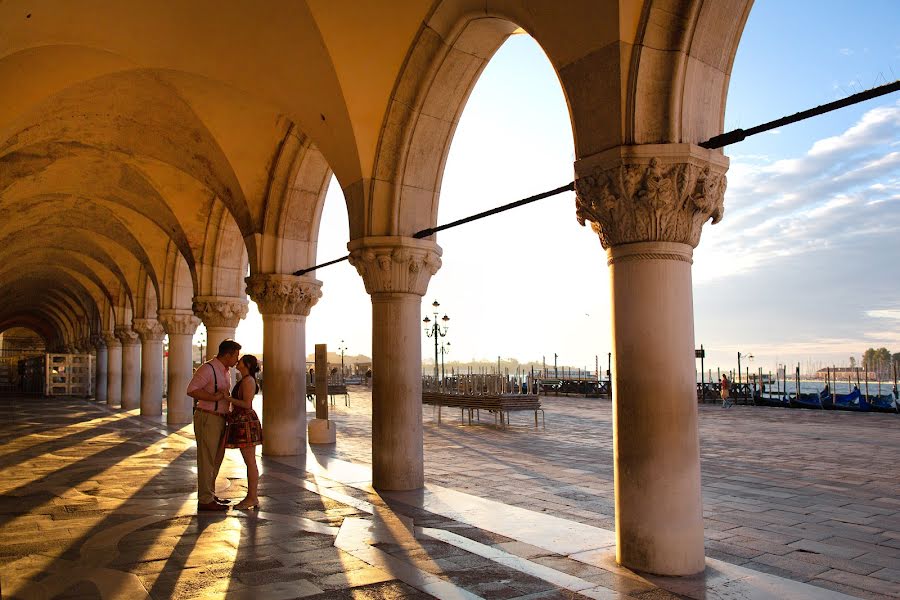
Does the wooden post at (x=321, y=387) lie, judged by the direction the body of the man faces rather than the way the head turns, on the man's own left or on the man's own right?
on the man's own left

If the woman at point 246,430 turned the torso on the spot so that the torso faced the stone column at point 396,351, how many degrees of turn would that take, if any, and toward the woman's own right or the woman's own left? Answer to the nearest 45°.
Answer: approximately 135° to the woman's own right

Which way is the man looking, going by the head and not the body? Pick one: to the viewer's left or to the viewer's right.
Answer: to the viewer's right

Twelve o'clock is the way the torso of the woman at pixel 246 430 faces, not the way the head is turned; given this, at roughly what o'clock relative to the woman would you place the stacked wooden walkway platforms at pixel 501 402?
The stacked wooden walkway platforms is roughly at 4 o'clock from the woman.

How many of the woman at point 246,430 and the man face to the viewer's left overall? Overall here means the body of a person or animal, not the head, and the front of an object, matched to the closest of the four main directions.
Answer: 1

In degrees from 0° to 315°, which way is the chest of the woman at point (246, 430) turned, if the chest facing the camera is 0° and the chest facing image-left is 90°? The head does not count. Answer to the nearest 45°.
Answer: approximately 90°

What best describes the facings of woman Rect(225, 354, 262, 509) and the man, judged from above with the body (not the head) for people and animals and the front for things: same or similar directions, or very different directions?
very different directions

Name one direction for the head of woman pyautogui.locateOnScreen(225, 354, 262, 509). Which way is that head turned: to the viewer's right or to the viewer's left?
to the viewer's left

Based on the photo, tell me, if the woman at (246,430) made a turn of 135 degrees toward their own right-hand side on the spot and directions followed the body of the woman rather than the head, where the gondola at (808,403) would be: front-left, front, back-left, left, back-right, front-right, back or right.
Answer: front

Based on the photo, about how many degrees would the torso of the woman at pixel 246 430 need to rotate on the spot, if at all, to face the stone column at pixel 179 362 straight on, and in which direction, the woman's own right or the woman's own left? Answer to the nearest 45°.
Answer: approximately 90° to the woman's own right

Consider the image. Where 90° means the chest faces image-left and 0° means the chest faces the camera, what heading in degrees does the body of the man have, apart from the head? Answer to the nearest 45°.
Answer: approximately 270°
